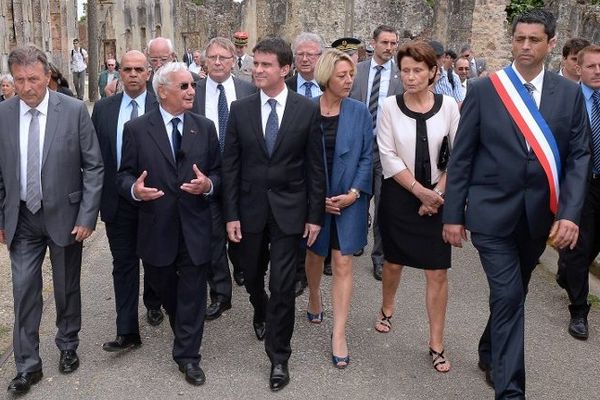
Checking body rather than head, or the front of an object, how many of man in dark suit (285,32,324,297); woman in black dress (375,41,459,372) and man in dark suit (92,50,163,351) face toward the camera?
3

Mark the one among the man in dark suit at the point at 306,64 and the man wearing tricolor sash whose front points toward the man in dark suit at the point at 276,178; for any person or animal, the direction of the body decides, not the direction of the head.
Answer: the man in dark suit at the point at 306,64

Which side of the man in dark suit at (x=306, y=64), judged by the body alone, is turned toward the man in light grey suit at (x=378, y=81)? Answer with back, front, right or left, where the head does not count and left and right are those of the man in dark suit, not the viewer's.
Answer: left

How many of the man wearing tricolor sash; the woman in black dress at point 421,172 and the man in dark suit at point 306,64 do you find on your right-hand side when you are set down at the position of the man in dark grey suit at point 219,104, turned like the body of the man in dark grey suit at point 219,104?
0

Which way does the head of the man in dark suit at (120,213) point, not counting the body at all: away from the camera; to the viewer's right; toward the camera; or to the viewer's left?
toward the camera

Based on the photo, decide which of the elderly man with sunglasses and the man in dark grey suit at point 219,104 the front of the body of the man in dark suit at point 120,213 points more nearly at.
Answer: the elderly man with sunglasses

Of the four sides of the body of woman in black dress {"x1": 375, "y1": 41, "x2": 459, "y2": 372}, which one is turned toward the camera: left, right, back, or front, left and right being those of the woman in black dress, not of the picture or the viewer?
front

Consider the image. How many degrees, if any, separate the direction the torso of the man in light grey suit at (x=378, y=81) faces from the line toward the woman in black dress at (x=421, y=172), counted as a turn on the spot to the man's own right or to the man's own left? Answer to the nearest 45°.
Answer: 0° — they already face them

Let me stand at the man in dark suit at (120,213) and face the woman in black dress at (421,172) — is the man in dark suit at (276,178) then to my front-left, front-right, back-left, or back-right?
front-right

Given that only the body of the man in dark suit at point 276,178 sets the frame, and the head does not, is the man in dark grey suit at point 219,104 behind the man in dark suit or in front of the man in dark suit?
behind

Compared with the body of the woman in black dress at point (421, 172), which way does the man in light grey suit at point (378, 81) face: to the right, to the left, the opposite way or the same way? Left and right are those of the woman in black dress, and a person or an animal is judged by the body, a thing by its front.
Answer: the same way

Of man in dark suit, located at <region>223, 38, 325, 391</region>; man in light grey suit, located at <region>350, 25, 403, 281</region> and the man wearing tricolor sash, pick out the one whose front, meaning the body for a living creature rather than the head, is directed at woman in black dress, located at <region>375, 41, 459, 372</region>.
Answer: the man in light grey suit

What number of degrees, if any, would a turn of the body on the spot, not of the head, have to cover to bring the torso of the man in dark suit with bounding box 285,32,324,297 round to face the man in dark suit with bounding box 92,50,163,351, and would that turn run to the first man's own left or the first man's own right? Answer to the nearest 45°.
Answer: approximately 45° to the first man's own right

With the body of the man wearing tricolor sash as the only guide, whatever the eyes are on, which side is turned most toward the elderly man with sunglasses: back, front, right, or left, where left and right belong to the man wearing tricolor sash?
right

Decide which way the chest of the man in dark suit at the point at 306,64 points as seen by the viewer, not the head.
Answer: toward the camera
